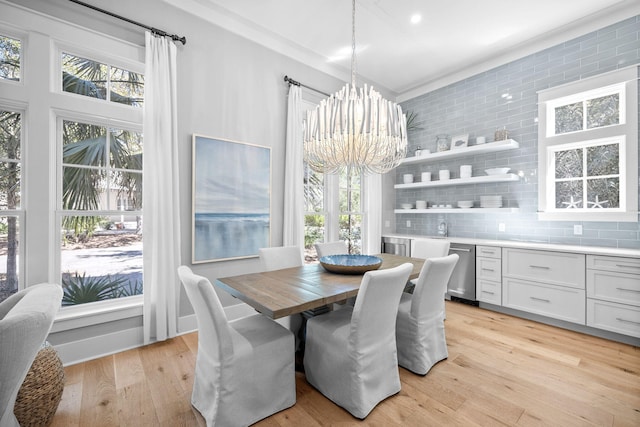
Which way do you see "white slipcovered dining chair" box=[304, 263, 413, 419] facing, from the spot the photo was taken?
facing away from the viewer and to the left of the viewer

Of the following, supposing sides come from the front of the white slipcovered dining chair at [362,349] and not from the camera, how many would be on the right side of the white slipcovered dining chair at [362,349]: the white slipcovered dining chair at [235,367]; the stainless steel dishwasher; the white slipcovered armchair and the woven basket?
1

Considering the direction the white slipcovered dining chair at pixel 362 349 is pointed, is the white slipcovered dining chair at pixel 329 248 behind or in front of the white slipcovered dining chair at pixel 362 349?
in front

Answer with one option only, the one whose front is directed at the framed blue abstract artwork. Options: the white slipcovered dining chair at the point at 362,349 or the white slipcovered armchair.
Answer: the white slipcovered dining chair

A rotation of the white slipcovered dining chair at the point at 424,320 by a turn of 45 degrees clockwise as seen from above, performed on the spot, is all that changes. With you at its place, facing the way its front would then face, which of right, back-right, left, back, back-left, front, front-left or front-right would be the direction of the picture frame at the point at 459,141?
front

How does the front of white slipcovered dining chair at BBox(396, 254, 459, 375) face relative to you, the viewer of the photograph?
facing away from the viewer and to the left of the viewer

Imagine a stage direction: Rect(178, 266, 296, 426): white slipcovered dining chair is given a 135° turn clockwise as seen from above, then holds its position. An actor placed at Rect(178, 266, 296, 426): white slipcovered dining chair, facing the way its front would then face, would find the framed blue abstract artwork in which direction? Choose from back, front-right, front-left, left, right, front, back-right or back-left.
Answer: back

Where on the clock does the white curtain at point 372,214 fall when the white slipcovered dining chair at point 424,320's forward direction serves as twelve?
The white curtain is roughly at 1 o'clock from the white slipcovered dining chair.

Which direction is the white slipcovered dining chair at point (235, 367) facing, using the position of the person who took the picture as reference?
facing away from the viewer and to the right of the viewer

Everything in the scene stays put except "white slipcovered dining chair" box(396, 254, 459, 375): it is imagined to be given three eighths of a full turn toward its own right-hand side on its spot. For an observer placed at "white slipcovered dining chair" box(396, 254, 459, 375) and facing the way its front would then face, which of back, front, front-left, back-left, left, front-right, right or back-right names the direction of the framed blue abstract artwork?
back

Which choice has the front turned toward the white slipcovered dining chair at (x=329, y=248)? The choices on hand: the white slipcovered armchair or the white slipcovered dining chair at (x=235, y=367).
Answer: the white slipcovered dining chair at (x=235, y=367)
